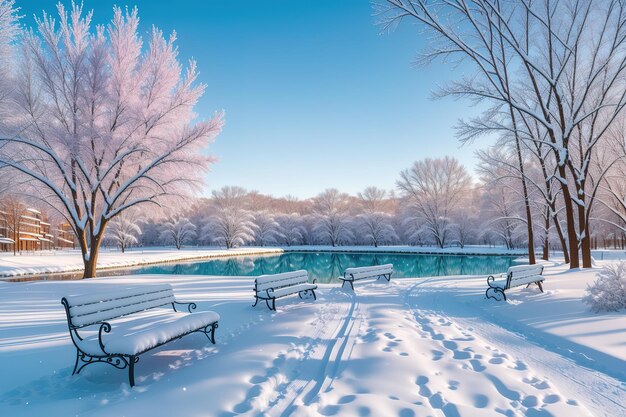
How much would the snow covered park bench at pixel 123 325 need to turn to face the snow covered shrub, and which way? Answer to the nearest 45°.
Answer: approximately 45° to its left

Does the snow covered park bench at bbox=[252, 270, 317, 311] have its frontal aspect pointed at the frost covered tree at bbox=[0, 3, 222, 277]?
no

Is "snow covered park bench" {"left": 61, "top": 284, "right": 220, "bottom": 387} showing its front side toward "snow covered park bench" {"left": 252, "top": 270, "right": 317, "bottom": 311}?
no

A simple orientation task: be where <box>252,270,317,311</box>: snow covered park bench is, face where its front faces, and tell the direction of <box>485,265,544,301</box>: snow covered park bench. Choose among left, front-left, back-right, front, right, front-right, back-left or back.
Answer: front-left

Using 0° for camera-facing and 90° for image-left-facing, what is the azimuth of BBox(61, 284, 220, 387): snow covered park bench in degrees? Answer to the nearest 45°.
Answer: approximately 315°

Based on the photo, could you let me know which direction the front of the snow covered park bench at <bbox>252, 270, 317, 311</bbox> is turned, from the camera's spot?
facing the viewer and to the right of the viewer

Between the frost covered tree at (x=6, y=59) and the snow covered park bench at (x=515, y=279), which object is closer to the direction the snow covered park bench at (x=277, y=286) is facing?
the snow covered park bench

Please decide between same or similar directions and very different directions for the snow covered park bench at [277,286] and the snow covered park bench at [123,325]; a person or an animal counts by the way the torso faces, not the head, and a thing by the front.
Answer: same or similar directions

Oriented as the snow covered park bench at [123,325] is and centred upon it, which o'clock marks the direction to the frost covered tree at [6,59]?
The frost covered tree is roughly at 7 o'clock from the snow covered park bench.

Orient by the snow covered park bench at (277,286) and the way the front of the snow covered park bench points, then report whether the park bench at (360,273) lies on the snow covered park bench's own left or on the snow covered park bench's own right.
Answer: on the snow covered park bench's own left

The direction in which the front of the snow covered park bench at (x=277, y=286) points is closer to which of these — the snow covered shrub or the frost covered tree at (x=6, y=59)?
the snow covered shrub

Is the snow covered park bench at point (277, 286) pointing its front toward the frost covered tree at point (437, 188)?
no
